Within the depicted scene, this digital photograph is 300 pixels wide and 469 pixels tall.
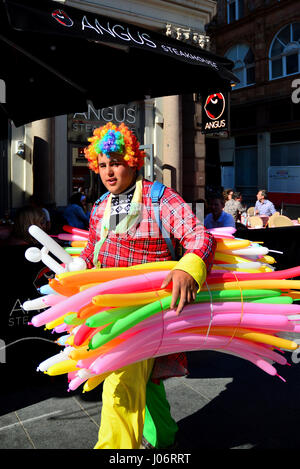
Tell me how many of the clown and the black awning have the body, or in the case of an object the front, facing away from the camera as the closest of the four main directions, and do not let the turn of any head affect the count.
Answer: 0

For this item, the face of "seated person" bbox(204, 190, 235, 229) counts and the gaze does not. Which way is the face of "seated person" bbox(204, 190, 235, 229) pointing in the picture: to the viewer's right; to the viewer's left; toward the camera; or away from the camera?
toward the camera

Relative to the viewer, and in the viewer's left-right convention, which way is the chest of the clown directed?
facing the viewer and to the left of the viewer

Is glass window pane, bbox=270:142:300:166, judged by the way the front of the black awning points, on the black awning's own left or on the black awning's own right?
on the black awning's own left

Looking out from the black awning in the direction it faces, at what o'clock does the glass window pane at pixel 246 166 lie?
The glass window pane is roughly at 8 o'clock from the black awning.

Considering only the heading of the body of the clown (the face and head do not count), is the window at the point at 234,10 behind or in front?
behind

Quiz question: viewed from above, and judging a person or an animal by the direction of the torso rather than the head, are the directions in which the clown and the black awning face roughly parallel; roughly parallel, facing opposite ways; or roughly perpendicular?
roughly perpendicular

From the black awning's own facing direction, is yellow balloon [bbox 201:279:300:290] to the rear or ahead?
ahead

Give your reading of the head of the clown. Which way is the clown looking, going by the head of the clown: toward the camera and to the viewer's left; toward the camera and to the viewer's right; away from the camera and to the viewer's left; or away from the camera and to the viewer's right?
toward the camera and to the viewer's left

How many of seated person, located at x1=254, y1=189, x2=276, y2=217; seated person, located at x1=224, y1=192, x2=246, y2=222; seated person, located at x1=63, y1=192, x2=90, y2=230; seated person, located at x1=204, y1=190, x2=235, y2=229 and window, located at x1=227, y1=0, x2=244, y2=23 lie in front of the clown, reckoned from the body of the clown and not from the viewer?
0

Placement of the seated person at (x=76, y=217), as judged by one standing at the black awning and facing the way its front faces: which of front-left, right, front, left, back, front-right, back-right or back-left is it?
back-left

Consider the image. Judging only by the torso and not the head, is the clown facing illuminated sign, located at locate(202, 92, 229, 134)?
no

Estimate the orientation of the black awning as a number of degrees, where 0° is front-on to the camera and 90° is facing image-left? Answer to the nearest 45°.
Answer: approximately 315°
